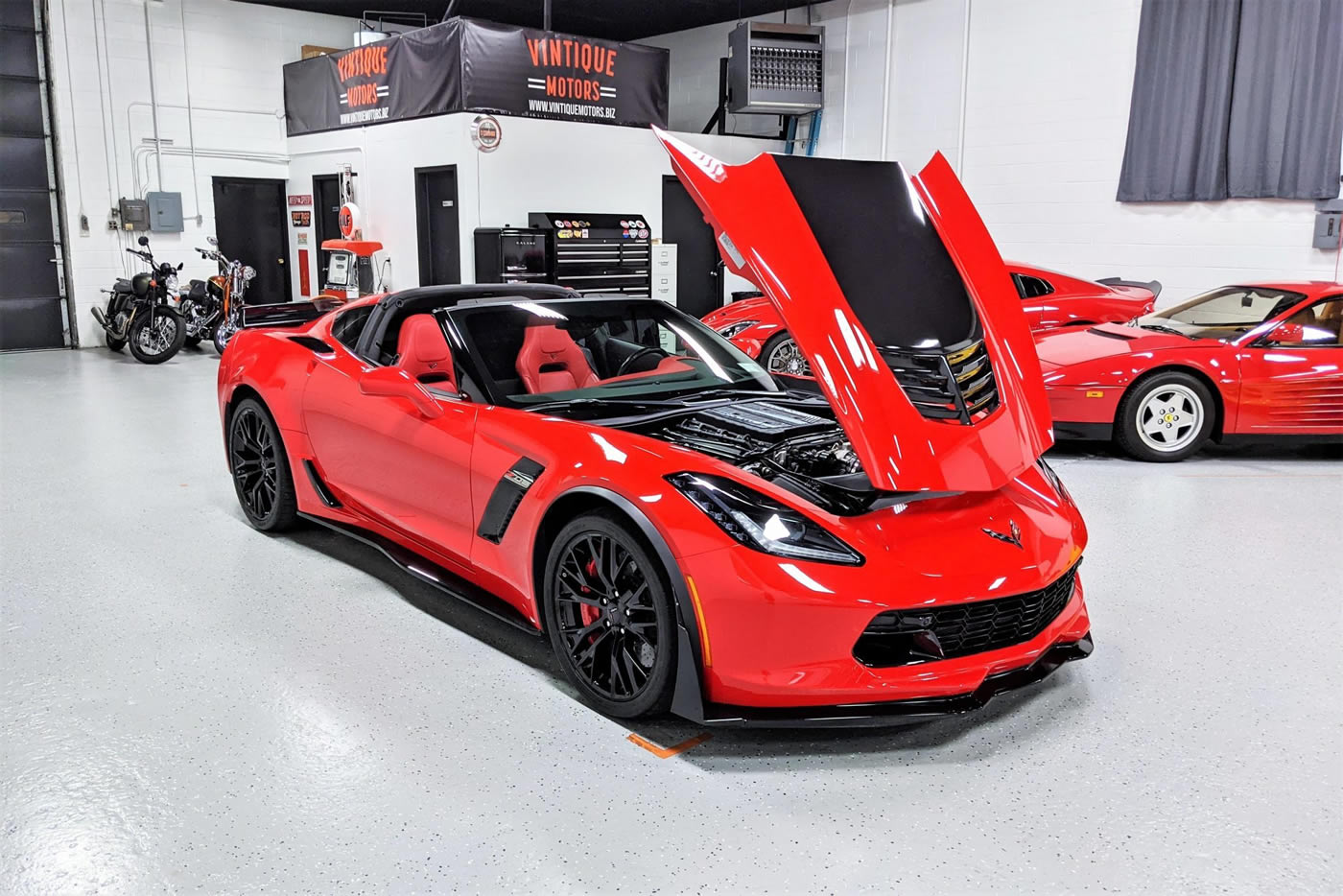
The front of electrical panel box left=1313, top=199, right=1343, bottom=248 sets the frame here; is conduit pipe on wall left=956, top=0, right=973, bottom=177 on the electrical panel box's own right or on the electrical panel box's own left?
on the electrical panel box's own right

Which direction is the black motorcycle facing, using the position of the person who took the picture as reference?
facing the viewer and to the right of the viewer

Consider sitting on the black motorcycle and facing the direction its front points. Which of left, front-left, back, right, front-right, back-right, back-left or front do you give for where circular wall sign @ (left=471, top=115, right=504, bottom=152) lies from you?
front

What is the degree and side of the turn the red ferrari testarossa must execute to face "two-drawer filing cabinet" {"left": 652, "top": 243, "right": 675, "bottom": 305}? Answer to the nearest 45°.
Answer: approximately 45° to its right

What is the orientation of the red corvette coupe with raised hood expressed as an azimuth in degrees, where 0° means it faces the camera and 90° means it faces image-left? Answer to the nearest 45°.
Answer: approximately 315°

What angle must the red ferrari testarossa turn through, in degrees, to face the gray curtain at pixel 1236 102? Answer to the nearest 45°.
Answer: approximately 90° to its right

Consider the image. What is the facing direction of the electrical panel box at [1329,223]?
toward the camera

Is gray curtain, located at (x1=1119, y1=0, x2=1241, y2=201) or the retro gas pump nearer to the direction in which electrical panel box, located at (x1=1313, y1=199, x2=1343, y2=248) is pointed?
the retro gas pump

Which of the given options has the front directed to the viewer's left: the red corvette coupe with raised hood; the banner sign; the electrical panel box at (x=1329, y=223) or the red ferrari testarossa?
the red ferrari testarossa

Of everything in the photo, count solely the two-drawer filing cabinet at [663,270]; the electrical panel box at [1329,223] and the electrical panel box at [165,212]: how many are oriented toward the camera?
3

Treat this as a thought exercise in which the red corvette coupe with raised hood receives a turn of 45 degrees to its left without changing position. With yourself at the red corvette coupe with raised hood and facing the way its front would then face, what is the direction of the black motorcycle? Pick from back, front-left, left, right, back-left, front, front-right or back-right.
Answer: back-left

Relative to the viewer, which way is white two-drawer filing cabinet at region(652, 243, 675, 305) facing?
toward the camera

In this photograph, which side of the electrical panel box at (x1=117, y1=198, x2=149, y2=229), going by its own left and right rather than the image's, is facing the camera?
front
